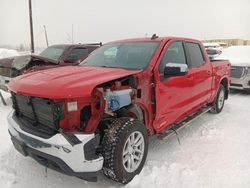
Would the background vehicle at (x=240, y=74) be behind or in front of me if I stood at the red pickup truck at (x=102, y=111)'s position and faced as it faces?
behind

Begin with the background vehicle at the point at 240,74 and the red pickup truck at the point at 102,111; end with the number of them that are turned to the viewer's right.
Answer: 0

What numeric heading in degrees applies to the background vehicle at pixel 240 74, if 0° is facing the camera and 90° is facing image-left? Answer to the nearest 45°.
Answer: approximately 45°

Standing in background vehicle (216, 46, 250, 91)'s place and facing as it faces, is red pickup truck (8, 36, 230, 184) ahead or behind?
ahead

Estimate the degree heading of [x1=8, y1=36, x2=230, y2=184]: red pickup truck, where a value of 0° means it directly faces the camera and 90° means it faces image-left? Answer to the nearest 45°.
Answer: approximately 45°

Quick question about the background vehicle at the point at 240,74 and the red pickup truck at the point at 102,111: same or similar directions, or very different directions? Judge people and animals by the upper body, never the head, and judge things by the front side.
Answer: same or similar directions
